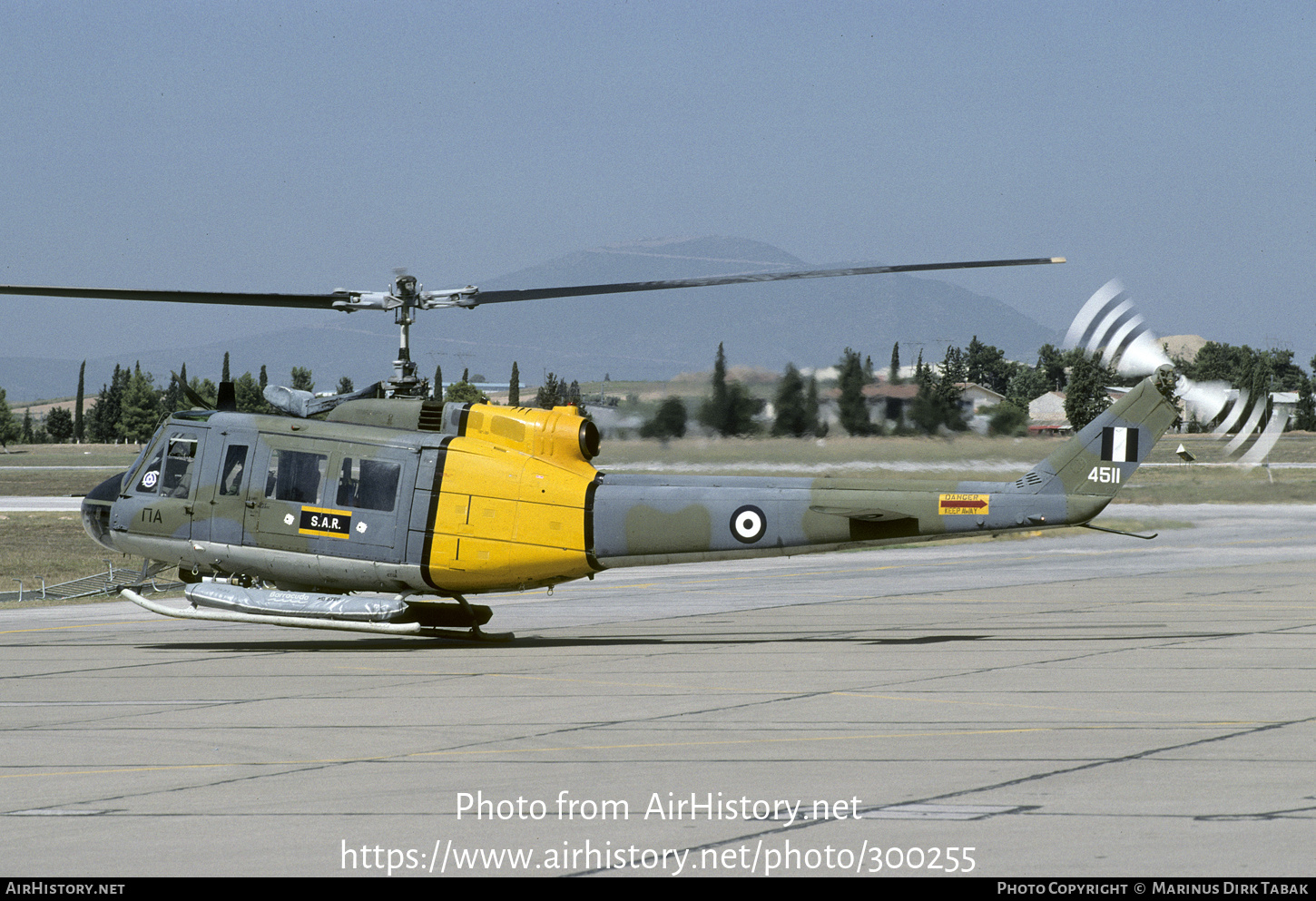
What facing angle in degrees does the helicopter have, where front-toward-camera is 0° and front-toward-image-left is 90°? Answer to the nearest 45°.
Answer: approximately 90°

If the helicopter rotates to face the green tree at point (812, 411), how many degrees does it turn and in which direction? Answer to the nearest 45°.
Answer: approximately 135° to its right

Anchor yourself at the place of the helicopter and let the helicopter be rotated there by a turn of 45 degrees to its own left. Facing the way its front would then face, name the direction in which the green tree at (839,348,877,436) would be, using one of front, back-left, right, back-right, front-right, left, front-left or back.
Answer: back

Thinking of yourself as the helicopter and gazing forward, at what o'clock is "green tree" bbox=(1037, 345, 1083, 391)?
The green tree is roughly at 4 o'clock from the helicopter.

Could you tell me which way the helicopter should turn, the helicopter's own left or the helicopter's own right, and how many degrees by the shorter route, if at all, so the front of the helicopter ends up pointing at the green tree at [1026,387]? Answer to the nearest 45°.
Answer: approximately 135° to the helicopter's own right

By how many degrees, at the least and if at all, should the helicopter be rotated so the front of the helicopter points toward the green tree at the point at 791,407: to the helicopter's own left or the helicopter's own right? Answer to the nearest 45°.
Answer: approximately 135° to the helicopter's own right
